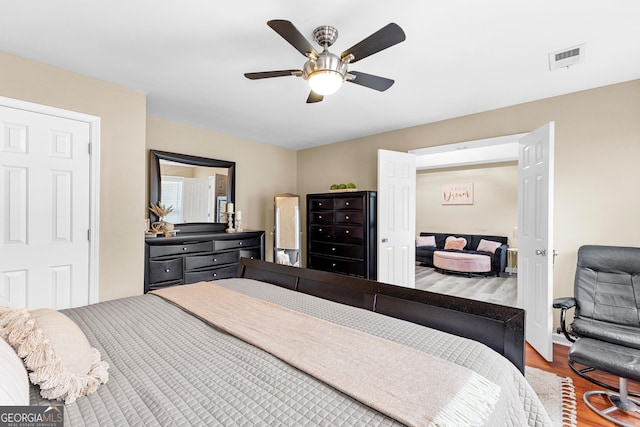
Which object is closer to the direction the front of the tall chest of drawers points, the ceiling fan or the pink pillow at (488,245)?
the ceiling fan

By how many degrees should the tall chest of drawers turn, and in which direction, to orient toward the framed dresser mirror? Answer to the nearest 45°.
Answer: approximately 45° to its right

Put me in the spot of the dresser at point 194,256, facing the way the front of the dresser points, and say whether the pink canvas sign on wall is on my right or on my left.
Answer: on my left

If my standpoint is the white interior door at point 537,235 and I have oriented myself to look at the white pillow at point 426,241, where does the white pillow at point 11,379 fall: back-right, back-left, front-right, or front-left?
back-left

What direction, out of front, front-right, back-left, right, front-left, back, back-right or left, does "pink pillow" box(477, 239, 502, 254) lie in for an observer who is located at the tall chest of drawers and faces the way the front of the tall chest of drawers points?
back

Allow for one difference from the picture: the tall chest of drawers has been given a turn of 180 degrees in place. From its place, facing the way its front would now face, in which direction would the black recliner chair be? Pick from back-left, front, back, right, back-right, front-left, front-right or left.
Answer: right

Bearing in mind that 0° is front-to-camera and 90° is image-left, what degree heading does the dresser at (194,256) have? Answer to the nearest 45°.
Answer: approximately 315°

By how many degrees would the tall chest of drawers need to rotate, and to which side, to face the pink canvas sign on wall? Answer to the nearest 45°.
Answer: approximately 180°
